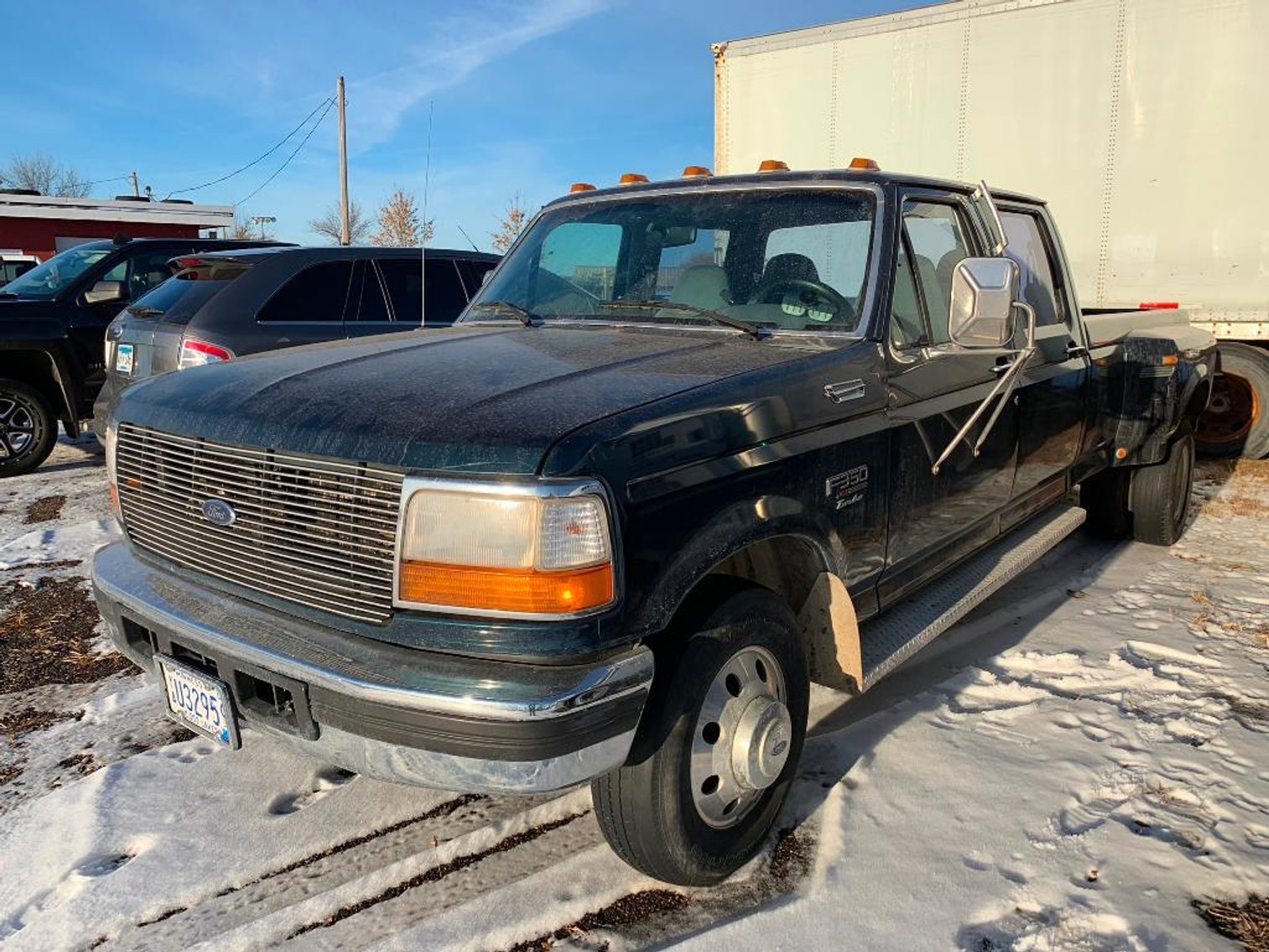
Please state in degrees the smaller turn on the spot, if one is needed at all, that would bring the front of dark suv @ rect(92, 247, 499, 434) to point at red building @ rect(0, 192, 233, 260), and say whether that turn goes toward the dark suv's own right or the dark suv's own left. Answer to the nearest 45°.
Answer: approximately 45° to the dark suv's own left

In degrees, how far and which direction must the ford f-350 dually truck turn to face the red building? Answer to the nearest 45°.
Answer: approximately 90° to its right

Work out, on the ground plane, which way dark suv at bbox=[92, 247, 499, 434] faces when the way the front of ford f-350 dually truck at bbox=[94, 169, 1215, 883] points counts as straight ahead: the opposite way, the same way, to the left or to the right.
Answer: the opposite way

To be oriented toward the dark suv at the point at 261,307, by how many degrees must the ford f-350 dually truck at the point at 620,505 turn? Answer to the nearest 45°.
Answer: approximately 90° to its right

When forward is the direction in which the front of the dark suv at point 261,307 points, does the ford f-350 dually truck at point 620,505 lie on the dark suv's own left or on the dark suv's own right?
on the dark suv's own right

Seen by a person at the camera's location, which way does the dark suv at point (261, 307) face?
facing away from the viewer and to the right of the viewer

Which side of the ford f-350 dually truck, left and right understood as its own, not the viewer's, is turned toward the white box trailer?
back
